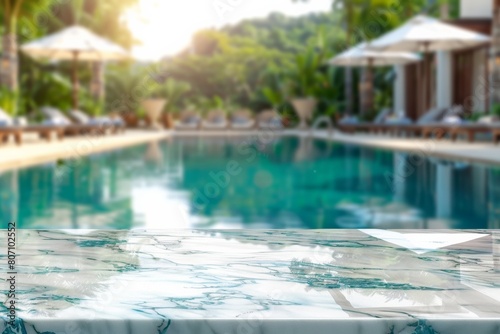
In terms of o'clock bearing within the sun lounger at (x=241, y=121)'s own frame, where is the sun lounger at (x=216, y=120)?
the sun lounger at (x=216, y=120) is roughly at 3 o'clock from the sun lounger at (x=241, y=121).

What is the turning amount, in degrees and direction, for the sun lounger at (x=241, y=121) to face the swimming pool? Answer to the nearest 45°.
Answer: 0° — it already faces it

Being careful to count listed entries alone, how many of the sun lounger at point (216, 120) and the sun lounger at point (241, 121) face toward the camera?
2

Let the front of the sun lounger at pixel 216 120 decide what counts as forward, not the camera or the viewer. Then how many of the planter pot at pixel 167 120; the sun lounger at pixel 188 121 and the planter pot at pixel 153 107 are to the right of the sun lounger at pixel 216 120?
3

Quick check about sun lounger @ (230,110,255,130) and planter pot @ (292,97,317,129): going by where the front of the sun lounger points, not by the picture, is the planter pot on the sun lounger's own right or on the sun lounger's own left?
on the sun lounger's own left

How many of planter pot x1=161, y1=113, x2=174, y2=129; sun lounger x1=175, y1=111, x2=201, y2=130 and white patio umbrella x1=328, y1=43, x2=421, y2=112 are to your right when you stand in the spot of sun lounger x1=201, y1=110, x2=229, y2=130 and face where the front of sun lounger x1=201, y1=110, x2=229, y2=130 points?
2

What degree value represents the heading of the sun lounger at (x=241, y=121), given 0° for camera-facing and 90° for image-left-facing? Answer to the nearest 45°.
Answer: approximately 0°

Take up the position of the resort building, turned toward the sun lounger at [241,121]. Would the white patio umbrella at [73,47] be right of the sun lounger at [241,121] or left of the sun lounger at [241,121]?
left
